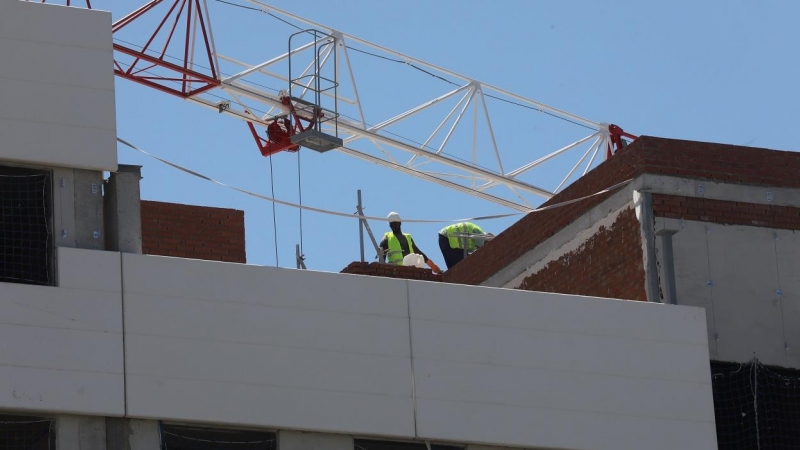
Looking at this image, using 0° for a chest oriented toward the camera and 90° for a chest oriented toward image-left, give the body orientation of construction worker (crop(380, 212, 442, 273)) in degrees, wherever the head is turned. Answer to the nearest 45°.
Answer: approximately 315°

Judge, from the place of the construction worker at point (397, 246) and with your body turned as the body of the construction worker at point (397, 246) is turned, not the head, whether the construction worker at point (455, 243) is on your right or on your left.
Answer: on your left
